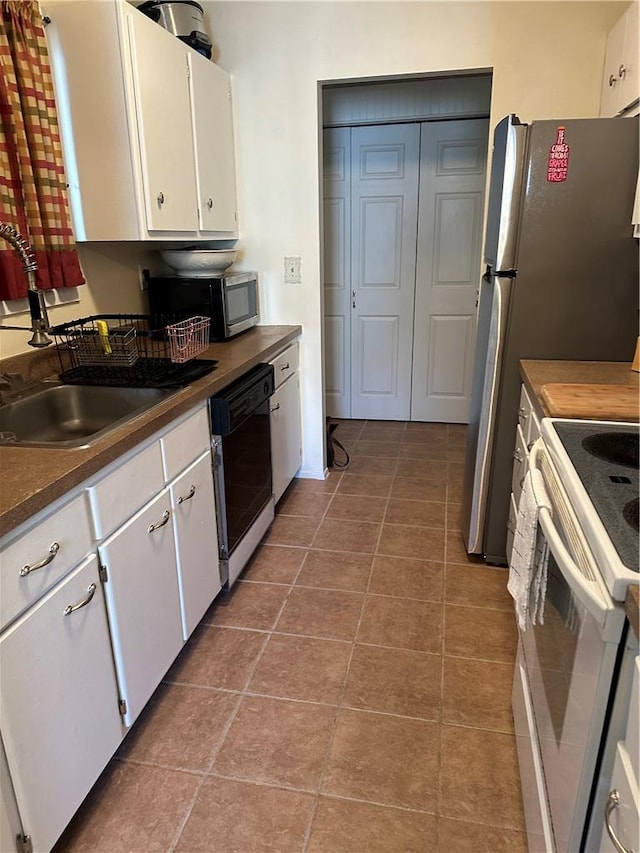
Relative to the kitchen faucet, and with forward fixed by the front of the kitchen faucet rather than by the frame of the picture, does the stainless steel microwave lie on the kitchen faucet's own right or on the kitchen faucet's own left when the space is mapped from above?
on the kitchen faucet's own left

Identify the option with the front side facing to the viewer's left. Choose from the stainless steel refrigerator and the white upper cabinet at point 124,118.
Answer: the stainless steel refrigerator

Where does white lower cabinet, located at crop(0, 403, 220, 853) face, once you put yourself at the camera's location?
facing the viewer and to the right of the viewer

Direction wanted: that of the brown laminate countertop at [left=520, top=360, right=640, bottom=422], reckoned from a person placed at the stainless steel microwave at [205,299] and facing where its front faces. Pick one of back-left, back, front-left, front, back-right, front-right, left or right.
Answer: front-right

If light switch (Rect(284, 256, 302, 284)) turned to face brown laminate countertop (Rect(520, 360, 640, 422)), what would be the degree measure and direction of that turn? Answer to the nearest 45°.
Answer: approximately 45° to its left

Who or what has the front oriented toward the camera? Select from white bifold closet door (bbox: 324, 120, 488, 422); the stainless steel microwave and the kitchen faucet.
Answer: the white bifold closet door

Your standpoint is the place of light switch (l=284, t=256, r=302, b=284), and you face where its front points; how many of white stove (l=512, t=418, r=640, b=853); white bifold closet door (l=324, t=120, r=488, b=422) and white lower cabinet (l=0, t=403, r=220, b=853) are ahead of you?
2

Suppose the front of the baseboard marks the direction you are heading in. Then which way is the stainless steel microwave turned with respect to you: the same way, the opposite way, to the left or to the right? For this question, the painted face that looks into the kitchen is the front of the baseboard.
to the left

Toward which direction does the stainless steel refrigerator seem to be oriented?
to the viewer's left

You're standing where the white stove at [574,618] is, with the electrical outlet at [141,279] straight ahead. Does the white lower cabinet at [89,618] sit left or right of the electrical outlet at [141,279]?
left

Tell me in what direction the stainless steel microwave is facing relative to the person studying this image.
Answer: facing to the right of the viewer
